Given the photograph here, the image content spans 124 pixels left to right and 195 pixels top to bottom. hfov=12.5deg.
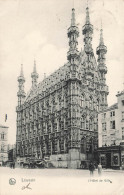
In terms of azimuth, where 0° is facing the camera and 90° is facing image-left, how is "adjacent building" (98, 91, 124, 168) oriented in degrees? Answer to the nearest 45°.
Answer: approximately 45°
